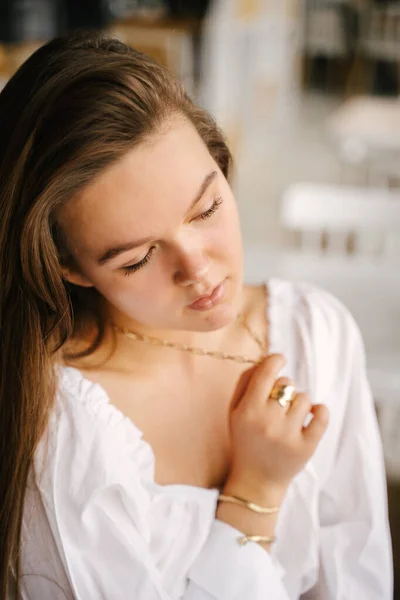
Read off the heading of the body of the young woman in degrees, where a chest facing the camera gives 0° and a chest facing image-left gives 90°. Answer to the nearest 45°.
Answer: approximately 0°

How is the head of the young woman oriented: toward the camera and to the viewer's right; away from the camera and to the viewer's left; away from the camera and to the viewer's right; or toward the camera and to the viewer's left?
toward the camera and to the viewer's right
